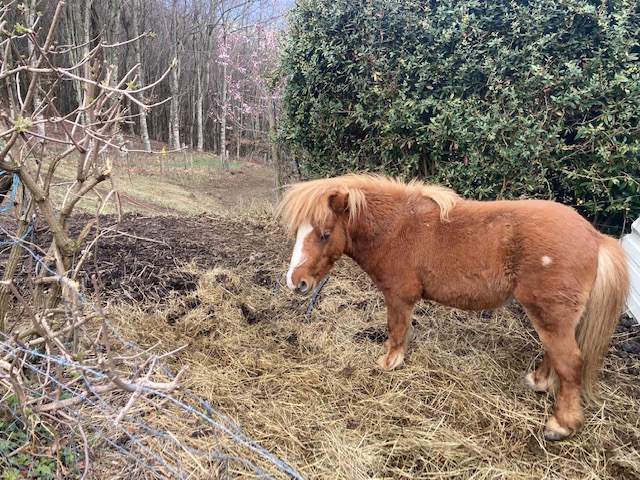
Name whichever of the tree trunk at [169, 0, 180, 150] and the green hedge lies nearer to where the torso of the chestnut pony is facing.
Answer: the tree trunk

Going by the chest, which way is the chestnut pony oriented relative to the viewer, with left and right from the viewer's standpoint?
facing away from the viewer and to the left of the viewer

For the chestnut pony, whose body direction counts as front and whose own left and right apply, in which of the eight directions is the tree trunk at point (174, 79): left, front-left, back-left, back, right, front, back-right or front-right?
front

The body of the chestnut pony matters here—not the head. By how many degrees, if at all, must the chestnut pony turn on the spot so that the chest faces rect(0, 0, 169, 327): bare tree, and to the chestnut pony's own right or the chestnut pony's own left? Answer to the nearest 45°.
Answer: approximately 90° to the chestnut pony's own left

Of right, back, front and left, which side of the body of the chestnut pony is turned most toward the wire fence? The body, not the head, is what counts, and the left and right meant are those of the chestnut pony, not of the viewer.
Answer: left
